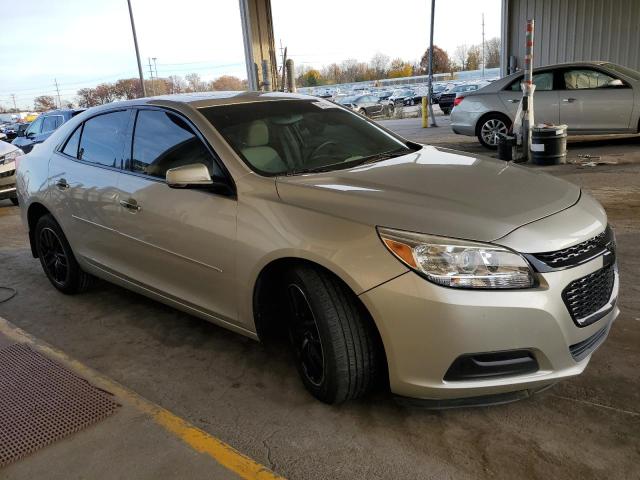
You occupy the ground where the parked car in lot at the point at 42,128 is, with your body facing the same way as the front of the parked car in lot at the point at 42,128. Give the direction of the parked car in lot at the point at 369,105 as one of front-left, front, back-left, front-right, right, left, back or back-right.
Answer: back

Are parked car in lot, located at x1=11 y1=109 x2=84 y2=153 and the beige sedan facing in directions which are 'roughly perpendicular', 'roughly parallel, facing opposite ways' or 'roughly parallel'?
roughly perpendicular

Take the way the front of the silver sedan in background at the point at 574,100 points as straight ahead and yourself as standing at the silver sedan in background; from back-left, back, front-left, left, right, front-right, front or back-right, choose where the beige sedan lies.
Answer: right

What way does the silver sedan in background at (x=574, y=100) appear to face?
to the viewer's right

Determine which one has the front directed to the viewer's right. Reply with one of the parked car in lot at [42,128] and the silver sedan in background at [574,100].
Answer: the silver sedan in background

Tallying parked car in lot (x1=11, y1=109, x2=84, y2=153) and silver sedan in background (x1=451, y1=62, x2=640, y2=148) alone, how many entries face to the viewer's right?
1

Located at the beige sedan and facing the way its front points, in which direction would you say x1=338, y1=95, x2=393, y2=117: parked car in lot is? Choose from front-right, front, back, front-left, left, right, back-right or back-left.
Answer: back-left

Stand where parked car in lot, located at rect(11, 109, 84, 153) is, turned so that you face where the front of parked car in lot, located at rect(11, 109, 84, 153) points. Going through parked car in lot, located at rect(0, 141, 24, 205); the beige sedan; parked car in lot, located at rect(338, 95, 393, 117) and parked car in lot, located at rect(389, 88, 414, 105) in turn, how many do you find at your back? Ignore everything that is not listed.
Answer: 2

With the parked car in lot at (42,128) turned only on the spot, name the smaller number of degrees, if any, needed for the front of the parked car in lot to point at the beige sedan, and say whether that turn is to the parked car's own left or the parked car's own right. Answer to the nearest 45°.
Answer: approximately 45° to the parked car's own left

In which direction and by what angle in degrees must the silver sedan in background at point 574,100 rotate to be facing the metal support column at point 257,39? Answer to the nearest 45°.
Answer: approximately 135° to its left

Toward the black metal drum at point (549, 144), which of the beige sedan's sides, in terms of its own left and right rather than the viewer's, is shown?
left

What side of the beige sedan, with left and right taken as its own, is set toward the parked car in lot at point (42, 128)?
back

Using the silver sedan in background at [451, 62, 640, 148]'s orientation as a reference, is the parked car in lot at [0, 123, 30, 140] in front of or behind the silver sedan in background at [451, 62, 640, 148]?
behind

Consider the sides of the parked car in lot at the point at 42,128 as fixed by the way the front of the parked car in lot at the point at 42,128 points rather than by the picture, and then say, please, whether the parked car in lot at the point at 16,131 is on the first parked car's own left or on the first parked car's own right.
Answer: on the first parked car's own right

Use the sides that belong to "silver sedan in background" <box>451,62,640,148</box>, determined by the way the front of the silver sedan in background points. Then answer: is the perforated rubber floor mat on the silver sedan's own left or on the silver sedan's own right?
on the silver sedan's own right

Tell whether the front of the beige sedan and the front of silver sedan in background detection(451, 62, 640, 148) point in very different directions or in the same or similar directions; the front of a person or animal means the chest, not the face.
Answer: same or similar directions
